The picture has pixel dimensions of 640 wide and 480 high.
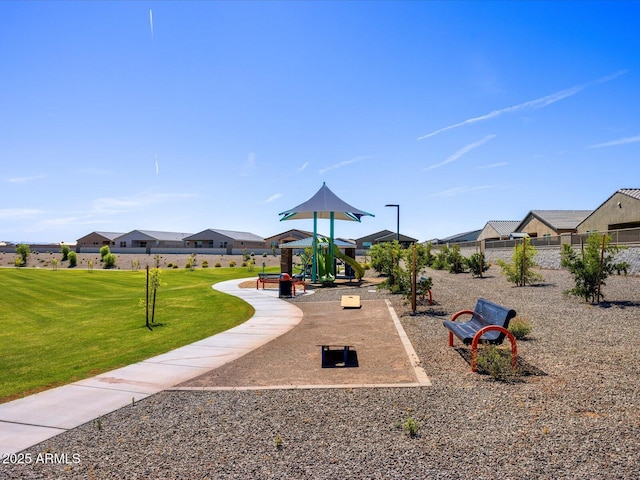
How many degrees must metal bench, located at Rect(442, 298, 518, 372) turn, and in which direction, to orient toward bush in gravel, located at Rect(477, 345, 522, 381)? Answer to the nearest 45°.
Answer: approximately 45° to its left

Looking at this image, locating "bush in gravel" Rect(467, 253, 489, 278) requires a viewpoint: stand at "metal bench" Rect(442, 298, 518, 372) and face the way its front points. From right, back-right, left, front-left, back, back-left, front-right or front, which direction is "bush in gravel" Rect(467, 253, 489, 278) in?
back-right

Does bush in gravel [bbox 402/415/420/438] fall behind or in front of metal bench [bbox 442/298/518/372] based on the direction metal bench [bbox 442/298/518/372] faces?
in front

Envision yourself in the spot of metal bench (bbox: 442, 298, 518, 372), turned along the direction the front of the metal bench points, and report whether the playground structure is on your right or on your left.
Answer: on your right

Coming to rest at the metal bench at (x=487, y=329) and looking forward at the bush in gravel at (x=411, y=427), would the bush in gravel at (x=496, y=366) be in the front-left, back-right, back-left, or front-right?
front-left

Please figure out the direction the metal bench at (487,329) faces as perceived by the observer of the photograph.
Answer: facing the viewer and to the left of the viewer

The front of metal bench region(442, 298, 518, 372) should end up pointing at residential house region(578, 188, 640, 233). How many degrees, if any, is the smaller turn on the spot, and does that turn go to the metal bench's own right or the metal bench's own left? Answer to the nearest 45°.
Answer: approximately 135° to the metal bench's own right

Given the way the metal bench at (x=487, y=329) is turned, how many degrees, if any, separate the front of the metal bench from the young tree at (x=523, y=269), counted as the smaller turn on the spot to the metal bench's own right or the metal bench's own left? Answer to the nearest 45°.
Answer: approximately 135° to the metal bench's own right
